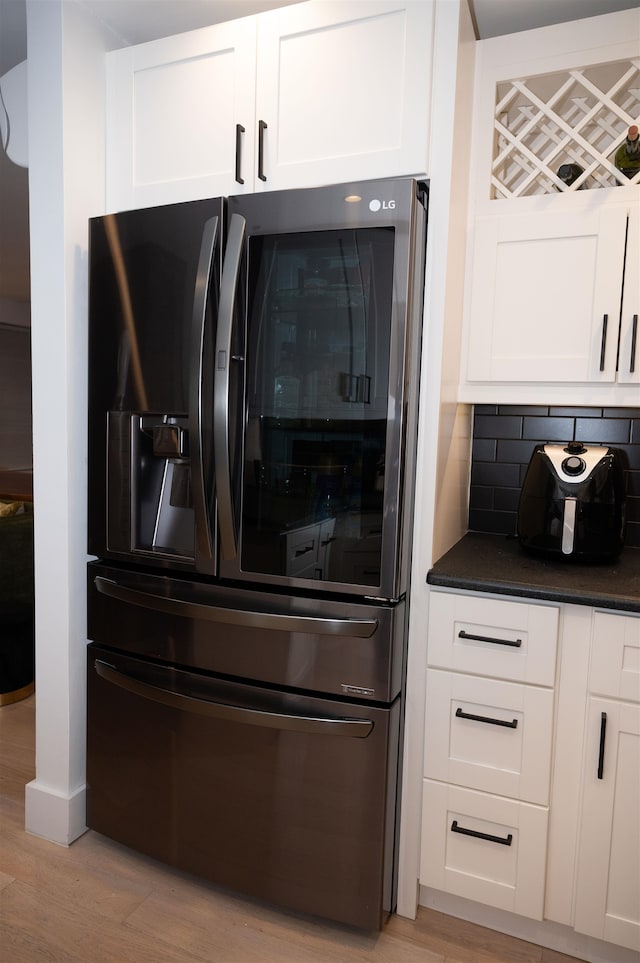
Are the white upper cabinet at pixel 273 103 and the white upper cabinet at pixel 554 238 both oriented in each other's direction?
no

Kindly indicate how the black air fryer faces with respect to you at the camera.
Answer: facing the viewer

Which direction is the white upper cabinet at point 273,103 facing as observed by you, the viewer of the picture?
facing the viewer and to the left of the viewer

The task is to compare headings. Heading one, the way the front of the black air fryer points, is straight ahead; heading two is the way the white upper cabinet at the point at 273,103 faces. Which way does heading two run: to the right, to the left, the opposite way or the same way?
the same way

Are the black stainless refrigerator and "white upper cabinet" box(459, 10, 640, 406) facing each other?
no

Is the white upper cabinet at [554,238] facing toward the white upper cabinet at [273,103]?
no

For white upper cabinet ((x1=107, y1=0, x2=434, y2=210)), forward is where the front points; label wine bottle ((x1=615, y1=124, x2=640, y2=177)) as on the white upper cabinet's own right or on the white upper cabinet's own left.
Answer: on the white upper cabinet's own left

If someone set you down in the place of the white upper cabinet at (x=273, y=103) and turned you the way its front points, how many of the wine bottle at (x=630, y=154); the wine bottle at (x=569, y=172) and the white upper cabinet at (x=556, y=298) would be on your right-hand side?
0

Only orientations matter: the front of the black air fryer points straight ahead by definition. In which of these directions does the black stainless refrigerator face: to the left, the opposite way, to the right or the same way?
the same way

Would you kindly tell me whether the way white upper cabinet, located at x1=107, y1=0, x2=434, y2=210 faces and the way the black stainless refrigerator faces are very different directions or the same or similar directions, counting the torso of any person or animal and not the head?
same or similar directions

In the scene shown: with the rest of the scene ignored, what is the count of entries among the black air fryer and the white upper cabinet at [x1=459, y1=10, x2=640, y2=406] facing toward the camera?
2

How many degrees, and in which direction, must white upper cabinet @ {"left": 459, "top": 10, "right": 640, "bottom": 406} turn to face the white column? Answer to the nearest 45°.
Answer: approximately 90° to its right

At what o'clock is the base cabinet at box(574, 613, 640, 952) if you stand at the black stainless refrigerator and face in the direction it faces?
The base cabinet is roughly at 8 o'clock from the black stainless refrigerator.
